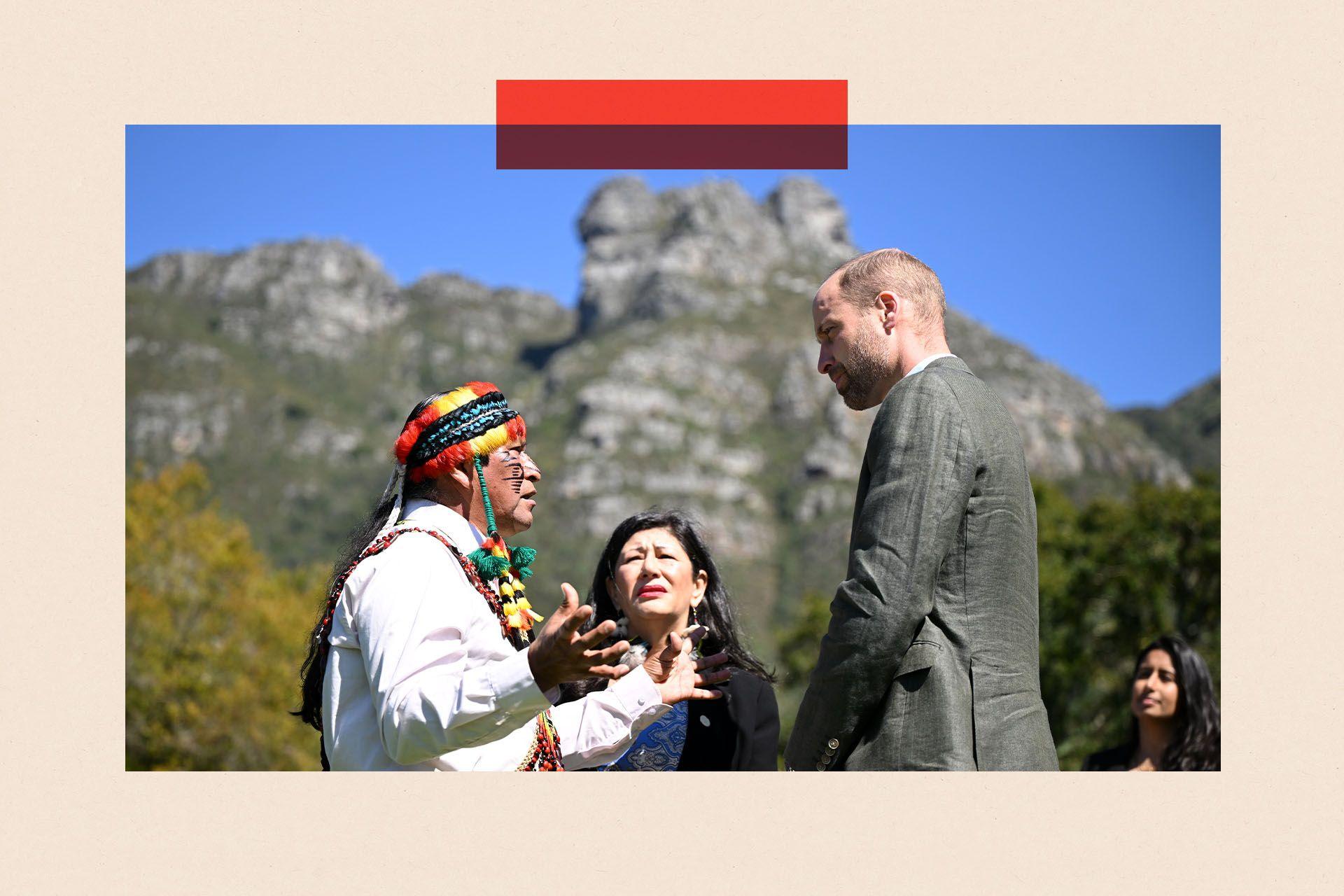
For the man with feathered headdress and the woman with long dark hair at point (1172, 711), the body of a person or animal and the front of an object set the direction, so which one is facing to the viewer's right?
the man with feathered headdress

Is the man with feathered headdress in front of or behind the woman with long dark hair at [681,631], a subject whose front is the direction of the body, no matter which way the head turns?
in front

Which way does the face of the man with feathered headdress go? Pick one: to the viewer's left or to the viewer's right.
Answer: to the viewer's right

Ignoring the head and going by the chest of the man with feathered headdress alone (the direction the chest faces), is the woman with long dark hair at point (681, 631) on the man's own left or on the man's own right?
on the man's own left

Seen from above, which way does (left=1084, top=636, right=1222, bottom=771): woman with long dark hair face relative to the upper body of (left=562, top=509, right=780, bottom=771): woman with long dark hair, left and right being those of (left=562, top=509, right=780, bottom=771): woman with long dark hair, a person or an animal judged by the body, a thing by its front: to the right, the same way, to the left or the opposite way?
the same way

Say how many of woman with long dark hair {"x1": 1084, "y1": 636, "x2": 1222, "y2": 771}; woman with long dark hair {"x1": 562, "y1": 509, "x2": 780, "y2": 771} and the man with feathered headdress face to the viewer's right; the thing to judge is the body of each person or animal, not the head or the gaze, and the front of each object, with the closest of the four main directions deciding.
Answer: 1

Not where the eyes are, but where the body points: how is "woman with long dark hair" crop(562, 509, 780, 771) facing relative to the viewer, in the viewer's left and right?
facing the viewer and to the left of the viewer

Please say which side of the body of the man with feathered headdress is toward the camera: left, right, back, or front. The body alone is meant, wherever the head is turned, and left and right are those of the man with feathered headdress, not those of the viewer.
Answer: right

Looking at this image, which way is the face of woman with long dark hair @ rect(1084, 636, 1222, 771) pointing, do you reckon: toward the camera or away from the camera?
toward the camera

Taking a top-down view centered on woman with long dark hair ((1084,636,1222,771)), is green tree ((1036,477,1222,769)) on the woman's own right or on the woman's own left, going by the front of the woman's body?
on the woman's own right

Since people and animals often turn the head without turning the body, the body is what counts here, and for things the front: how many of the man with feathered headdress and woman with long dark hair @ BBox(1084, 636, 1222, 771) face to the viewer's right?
1

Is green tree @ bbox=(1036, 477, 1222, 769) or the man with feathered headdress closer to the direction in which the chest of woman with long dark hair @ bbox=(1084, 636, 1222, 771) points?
the man with feathered headdress

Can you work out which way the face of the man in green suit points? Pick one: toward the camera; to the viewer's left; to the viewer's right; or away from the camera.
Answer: to the viewer's left
